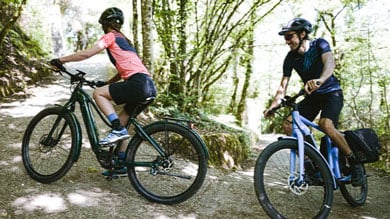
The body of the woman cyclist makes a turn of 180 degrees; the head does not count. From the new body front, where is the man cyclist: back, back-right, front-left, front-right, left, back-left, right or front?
front

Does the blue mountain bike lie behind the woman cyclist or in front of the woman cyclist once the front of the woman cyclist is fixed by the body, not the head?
behind

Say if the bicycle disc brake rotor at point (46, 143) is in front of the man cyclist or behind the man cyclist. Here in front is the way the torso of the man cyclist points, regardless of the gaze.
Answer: in front

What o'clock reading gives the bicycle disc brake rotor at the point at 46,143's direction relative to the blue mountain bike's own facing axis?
The bicycle disc brake rotor is roughly at 1 o'clock from the blue mountain bike.

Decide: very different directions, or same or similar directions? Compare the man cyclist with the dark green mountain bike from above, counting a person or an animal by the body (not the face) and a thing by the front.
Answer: same or similar directions

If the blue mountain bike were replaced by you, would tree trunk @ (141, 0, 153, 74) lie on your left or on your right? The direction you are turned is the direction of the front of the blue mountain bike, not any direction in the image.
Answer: on your right

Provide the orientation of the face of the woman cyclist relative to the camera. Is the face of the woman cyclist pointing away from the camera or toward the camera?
away from the camera

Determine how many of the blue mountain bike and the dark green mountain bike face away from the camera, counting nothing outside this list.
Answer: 0

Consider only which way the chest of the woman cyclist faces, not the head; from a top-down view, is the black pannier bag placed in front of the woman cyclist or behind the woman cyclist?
behind

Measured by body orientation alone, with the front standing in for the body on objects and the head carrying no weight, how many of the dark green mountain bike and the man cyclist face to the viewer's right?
0

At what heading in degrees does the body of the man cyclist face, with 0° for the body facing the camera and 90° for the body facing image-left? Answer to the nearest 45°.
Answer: approximately 45°

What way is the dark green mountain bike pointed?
to the viewer's left

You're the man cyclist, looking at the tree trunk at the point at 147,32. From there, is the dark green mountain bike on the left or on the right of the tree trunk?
left

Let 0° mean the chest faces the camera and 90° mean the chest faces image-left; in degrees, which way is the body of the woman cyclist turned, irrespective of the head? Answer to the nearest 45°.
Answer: approximately 90°

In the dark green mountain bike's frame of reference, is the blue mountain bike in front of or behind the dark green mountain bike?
behind

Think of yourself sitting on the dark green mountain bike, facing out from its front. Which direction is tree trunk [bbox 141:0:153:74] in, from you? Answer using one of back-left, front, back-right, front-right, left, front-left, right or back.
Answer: right

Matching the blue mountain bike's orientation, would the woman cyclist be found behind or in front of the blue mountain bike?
in front

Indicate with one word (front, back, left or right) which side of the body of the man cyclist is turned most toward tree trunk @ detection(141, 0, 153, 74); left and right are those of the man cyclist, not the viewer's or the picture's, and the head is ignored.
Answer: right

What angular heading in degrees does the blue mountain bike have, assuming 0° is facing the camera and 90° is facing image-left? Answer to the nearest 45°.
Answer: approximately 45°
